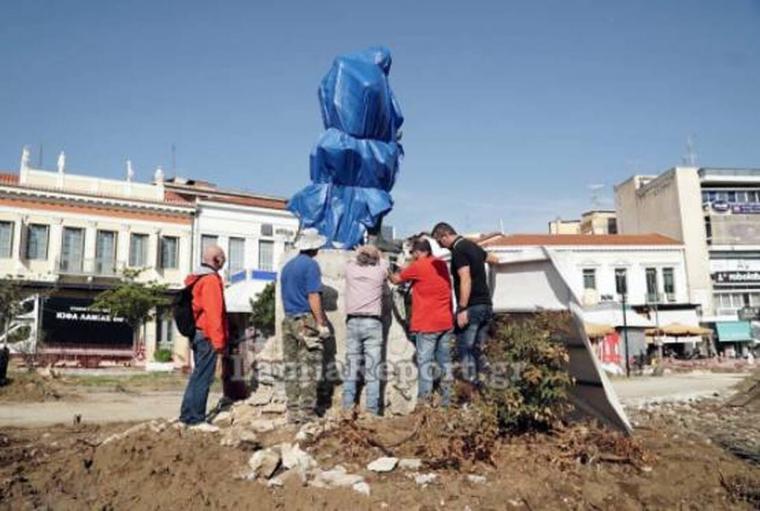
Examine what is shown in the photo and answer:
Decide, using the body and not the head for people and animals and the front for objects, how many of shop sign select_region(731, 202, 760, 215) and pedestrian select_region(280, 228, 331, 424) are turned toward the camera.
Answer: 1

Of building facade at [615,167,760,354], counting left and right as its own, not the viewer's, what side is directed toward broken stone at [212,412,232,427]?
front

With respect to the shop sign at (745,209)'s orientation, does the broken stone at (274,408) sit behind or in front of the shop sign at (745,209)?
in front

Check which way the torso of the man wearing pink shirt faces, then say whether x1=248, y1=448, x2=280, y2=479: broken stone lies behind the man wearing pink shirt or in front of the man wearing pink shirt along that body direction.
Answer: behind

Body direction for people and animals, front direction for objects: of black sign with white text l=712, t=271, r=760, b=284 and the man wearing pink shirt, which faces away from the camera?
the man wearing pink shirt

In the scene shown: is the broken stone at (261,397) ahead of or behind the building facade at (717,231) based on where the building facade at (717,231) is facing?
ahead

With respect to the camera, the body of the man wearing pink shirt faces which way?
away from the camera

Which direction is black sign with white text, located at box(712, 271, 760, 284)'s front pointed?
toward the camera

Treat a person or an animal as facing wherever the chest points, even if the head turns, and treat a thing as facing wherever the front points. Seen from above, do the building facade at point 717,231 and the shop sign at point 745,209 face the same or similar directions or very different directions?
same or similar directions

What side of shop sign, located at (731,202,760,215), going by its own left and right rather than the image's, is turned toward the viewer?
front

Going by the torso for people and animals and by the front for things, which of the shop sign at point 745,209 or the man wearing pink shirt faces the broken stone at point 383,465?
the shop sign

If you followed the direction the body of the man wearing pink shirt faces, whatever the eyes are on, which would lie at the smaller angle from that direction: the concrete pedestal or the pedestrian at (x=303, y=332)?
the concrete pedestal

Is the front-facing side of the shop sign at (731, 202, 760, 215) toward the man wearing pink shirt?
yes

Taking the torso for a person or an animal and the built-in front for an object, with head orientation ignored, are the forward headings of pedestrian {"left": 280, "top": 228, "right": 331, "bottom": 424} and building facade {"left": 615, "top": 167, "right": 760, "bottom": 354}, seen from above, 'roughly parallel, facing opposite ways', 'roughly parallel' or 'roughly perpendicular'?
roughly parallel, facing opposite ways

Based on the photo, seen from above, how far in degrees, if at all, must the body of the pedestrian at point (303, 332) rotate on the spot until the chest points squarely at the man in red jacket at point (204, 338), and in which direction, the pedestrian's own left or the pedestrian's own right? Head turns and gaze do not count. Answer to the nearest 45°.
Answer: approximately 135° to the pedestrian's own left

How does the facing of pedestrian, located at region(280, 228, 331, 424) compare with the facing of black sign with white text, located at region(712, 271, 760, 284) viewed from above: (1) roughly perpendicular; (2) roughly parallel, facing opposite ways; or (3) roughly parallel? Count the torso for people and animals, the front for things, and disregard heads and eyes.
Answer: roughly parallel, facing opposite ways
